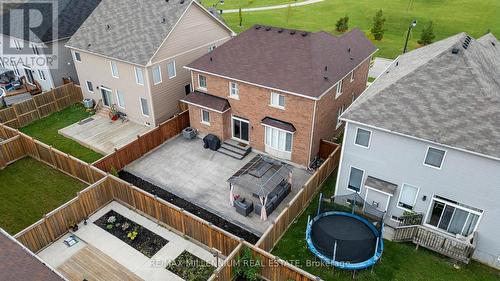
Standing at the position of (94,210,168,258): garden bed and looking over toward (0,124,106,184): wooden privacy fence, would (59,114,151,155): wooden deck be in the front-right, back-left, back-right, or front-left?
front-right

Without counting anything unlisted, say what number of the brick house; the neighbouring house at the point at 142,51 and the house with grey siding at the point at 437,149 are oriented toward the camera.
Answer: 0

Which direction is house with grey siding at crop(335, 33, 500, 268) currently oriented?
away from the camera

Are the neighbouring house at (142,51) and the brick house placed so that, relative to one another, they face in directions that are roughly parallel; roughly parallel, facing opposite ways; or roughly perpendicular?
roughly parallel

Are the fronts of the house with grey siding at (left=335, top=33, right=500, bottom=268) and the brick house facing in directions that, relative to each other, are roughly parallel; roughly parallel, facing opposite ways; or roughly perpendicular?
roughly parallel

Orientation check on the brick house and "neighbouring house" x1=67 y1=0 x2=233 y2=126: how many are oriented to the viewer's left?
0

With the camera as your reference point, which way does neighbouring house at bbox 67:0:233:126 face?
facing away from the viewer and to the right of the viewer

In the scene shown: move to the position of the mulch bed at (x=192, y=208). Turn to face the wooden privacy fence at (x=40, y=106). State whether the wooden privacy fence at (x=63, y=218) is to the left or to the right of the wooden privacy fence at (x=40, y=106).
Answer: left

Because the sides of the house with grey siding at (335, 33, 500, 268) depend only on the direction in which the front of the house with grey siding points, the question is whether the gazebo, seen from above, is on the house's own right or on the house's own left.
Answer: on the house's own left

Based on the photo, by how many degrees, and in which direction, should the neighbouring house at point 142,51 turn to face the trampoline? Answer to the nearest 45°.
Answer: approximately 90° to its right

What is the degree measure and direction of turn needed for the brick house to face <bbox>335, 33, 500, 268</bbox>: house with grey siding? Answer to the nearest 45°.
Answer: approximately 90° to its right

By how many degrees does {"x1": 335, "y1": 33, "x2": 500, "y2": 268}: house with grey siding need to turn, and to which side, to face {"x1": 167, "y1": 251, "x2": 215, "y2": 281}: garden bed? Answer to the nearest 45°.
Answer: approximately 135° to its left

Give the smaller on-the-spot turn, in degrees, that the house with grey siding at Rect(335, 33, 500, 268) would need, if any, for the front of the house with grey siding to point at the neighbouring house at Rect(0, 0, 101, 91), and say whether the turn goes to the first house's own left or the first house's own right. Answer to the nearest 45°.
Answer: approximately 90° to the first house's own left

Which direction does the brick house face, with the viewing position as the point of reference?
facing away from the viewer and to the right of the viewer

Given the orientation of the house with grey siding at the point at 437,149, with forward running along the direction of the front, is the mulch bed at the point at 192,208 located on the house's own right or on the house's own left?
on the house's own left

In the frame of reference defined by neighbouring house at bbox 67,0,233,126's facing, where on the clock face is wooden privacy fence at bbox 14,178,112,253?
The wooden privacy fence is roughly at 5 o'clock from the neighbouring house.

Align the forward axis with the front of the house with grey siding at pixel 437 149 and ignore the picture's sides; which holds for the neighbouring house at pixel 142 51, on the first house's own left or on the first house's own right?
on the first house's own left
